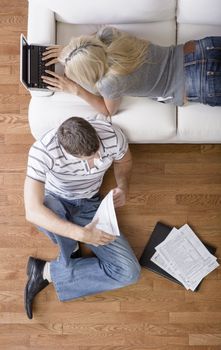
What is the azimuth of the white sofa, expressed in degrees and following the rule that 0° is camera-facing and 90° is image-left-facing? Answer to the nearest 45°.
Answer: approximately 0°
